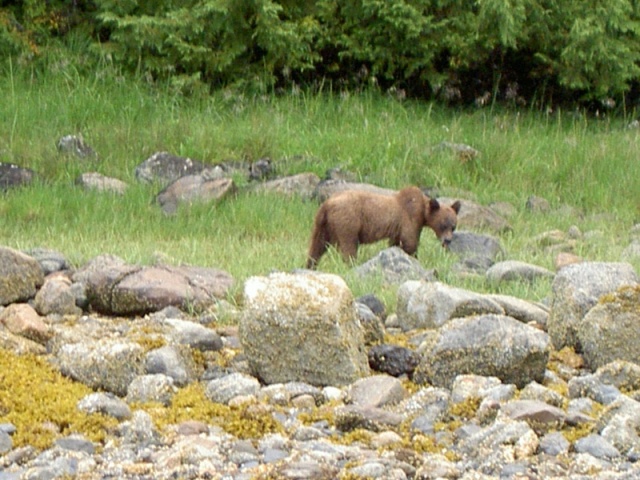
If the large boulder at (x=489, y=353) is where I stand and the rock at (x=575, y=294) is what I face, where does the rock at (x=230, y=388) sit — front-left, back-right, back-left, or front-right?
back-left

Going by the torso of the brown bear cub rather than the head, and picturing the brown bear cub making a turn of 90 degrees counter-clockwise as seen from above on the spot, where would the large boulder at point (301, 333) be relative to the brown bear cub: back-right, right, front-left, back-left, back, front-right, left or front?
back

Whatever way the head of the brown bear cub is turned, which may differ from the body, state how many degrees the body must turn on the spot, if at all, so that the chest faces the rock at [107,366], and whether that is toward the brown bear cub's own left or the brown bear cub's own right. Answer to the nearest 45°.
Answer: approximately 90° to the brown bear cub's own right

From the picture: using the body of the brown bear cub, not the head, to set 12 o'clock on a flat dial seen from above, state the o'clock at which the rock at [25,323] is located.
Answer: The rock is roughly at 4 o'clock from the brown bear cub.

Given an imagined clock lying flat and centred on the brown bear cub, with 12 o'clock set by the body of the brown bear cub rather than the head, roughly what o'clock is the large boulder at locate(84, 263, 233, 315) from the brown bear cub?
The large boulder is roughly at 4 o'clock from the brown bear cub.

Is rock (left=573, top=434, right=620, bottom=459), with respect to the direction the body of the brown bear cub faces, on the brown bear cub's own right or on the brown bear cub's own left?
on the brown bear cub's own right

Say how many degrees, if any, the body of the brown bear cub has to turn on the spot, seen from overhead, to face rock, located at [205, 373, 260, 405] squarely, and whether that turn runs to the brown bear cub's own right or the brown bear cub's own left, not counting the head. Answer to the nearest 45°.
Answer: approximately 90° to the brown bear cub's own right

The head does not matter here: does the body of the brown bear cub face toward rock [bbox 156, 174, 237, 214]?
no

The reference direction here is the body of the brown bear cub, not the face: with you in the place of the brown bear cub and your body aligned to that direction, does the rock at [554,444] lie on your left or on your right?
on your right

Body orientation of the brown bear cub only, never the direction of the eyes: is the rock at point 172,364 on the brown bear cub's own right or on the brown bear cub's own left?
on the brown bear cub's own right

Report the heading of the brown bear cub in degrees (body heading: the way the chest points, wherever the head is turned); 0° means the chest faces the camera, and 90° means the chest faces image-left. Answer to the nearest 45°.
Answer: approximately 270°

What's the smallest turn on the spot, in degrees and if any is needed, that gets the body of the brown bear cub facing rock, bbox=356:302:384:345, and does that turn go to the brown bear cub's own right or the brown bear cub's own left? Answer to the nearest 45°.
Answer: approximately 90° to the brown bear cub's own right

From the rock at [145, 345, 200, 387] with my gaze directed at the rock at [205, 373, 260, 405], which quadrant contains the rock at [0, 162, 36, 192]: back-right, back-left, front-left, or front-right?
back-left

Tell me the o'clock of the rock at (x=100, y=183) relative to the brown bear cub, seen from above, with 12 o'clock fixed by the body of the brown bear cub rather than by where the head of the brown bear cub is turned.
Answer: The rock is roughly at 7 o'clock from the brown bear cub.

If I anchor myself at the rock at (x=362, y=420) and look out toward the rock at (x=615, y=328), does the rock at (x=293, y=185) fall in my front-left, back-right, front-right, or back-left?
front-left

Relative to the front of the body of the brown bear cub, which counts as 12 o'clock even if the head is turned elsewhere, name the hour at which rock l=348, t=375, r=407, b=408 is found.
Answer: The rock is roughly at 3 o'clock from the brown bear cub.

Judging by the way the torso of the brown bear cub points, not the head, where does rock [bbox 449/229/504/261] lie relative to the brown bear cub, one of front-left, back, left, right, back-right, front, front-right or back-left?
front

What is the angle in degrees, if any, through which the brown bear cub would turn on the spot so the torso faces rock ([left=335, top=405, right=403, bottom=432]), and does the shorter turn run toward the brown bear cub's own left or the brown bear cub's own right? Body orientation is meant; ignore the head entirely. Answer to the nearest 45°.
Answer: approximately 90° to the brown bear cub's own right

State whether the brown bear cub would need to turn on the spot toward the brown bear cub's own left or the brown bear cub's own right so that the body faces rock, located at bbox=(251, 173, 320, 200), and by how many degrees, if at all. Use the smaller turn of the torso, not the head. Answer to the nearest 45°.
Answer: approximately 135° to the brown bear cub's own left
